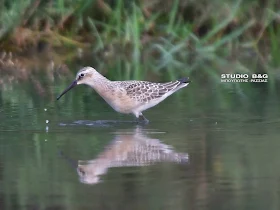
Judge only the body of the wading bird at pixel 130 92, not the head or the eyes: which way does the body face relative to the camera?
to the viewer's left
